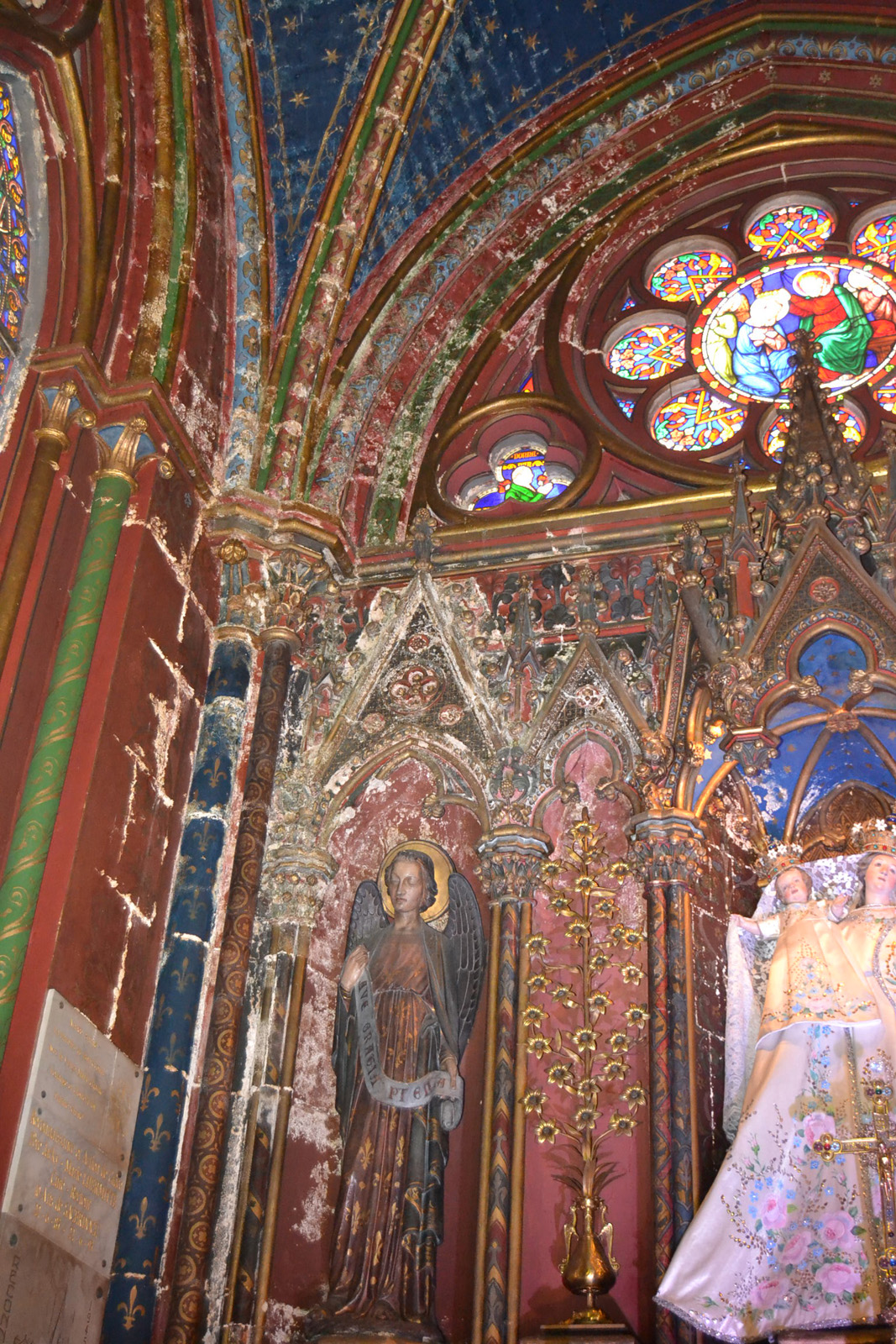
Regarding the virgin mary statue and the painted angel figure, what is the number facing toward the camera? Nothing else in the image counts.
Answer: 2

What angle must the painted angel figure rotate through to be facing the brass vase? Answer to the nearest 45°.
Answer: approximately 90° to its left

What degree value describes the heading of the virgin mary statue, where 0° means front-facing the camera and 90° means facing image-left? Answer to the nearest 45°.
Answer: approximately 0°

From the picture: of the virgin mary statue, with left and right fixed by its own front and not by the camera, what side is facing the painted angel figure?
right

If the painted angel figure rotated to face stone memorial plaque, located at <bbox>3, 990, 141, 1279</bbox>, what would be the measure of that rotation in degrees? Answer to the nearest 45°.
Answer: approximately 45° to its right

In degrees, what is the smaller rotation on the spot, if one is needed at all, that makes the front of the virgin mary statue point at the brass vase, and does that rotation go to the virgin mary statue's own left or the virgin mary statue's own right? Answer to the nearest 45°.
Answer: approximately 90° to the virgin mary statue's own right
